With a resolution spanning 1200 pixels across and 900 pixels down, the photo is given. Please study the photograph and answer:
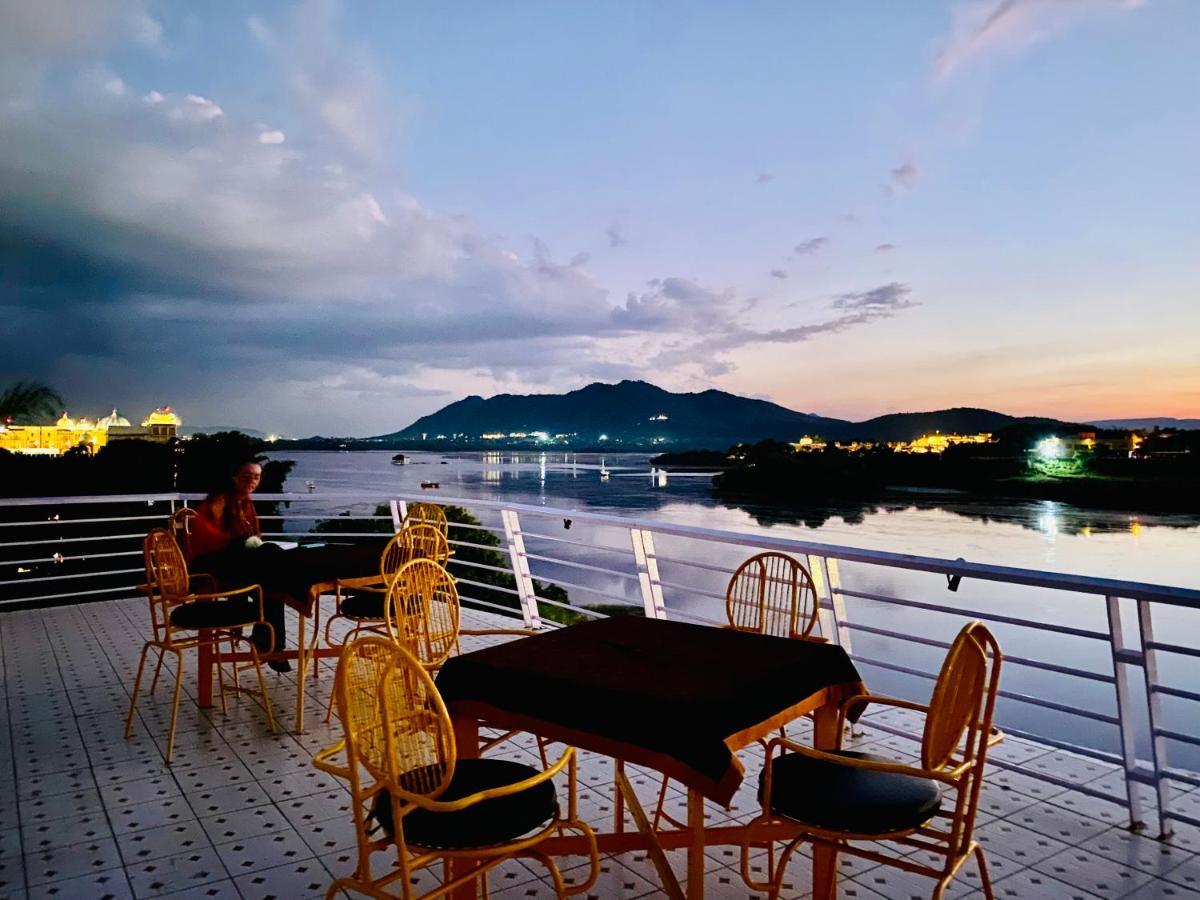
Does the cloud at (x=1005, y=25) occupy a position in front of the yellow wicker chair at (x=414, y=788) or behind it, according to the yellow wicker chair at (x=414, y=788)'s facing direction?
in front

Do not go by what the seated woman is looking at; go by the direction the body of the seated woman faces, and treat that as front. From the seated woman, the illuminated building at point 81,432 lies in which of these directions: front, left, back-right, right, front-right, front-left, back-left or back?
back-left

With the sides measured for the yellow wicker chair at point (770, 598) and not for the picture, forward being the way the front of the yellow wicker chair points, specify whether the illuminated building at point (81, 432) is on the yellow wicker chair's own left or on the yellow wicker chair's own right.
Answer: on the yellow wicker chair's own right

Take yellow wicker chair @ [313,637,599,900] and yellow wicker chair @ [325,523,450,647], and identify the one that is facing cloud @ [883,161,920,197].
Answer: yellow wicker chair @ [313,637,599,900]

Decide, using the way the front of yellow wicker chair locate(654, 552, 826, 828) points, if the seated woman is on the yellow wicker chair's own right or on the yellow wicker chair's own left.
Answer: on the yellow wicker chair's own right

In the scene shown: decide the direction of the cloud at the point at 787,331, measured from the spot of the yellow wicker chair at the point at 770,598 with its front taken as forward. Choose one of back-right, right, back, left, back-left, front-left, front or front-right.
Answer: back-right

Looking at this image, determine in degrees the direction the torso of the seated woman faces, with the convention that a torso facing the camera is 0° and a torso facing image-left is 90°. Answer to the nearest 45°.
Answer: approximately 315°

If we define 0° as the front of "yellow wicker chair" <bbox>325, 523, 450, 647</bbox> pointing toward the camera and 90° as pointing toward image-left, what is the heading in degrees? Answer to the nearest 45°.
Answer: approximately 45°

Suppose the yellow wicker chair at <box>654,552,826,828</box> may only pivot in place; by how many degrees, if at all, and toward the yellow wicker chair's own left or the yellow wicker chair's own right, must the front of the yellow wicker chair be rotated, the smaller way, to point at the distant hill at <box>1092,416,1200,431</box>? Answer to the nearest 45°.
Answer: approximately 180°

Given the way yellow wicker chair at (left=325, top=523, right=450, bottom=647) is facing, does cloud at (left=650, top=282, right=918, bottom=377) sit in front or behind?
behind

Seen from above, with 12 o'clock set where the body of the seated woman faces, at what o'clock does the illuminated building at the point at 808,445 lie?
The illuminated building is roughly at 9 o'clock from the seated woman.

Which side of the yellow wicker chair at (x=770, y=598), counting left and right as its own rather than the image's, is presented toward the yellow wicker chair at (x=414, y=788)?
front

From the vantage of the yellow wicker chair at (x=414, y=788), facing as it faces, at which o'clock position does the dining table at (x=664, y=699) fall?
The dining table is roughly at 1 o'clock from the yellow wicker chair.

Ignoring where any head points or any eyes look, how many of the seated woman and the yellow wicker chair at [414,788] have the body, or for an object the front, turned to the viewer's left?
0

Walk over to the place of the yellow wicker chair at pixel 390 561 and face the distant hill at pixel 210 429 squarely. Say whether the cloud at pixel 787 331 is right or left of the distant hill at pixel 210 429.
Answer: right
